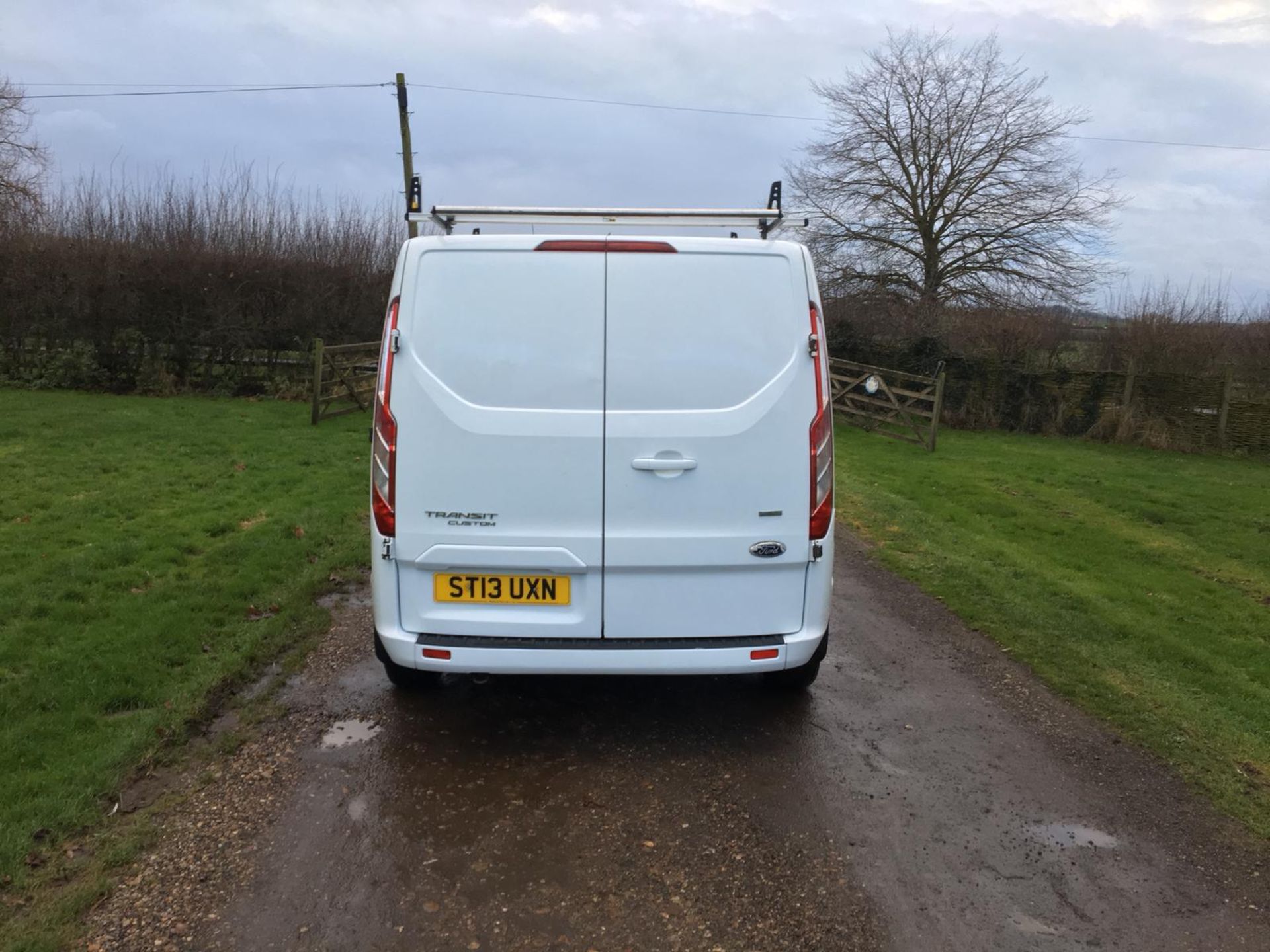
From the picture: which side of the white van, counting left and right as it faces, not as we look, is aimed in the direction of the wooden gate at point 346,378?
front

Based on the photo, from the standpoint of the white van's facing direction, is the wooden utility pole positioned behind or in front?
in front

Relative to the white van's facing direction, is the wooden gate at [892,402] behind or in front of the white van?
in front

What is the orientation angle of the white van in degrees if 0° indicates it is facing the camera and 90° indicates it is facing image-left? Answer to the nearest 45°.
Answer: approximately 180°

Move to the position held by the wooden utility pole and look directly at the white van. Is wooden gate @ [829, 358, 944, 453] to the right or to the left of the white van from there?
left
